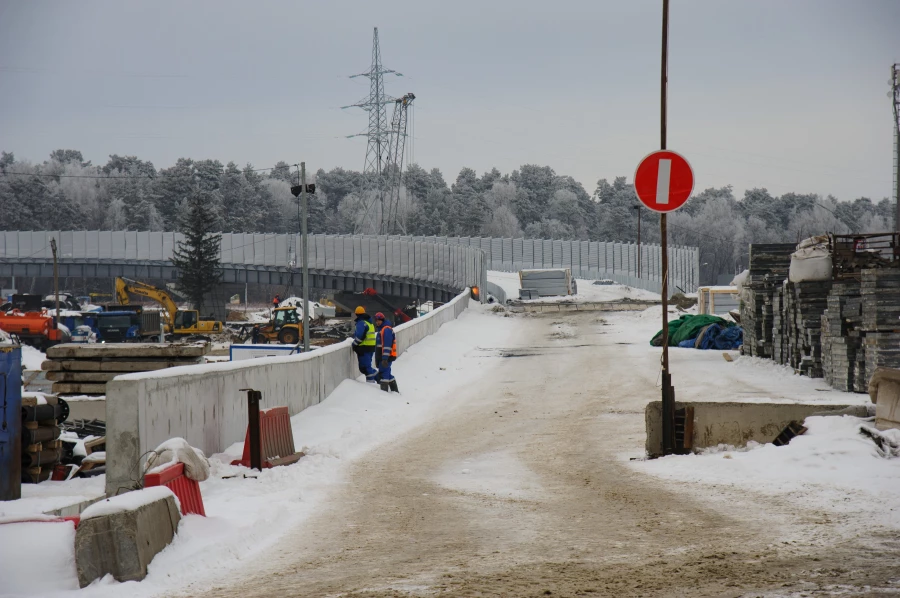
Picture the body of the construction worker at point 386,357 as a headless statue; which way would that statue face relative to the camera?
to the viewer's left

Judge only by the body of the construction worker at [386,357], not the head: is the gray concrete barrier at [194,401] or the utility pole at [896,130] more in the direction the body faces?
the gray concrete barrier

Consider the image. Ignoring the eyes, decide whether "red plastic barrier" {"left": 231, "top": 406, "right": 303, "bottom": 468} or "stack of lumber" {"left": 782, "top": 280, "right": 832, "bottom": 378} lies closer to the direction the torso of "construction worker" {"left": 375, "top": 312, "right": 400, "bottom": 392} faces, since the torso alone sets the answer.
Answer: the red plastic barrier

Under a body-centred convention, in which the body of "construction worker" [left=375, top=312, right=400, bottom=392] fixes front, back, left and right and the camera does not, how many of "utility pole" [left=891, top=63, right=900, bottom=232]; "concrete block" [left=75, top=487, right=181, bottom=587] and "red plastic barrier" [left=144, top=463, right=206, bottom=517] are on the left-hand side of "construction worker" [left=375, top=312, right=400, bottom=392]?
2

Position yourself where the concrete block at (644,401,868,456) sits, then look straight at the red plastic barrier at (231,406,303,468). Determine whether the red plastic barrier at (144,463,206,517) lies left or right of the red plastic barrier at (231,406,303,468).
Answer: left

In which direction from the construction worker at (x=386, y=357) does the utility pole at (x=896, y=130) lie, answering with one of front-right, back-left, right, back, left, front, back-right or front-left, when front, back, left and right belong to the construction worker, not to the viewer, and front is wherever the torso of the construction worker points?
back-right

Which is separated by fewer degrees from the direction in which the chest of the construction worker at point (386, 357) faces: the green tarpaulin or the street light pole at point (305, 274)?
the street light pole

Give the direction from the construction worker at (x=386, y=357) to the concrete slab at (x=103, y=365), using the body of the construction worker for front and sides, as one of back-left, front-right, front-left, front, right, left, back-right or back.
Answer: front-left

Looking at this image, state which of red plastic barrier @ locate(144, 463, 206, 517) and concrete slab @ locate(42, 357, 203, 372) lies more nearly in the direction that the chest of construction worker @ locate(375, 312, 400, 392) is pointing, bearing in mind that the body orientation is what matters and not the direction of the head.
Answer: the concrete slab

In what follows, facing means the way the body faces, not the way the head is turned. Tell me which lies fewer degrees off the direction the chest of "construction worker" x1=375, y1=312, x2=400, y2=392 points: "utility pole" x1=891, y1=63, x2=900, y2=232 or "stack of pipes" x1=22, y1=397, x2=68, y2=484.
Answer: the stack of pipes
